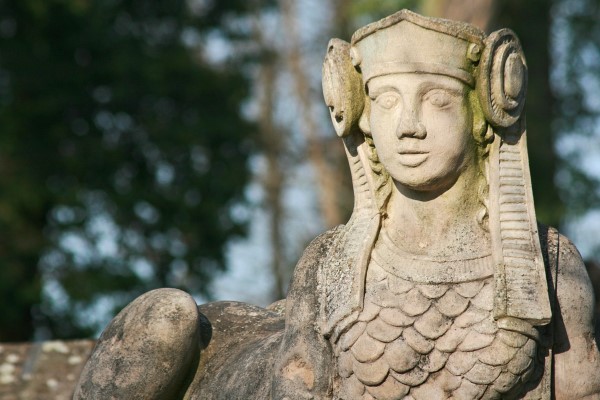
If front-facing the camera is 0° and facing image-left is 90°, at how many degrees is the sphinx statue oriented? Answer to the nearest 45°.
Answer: approximately 315°

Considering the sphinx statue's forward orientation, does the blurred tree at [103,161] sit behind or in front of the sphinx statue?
behind
